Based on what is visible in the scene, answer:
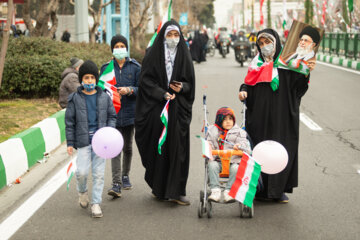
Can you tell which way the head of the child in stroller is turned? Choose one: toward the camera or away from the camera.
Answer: toward the camera

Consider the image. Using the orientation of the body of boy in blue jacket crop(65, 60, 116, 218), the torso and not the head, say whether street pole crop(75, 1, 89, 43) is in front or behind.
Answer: behind

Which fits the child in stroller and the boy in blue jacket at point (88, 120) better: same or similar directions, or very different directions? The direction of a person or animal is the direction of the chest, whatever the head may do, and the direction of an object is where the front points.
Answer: same or similar directions

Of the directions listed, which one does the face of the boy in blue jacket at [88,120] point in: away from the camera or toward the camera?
toward the camera

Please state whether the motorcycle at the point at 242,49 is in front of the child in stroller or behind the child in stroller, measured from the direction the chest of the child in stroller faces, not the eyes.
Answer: behind

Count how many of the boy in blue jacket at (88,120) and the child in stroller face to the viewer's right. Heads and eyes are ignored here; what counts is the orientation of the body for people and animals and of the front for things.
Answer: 0

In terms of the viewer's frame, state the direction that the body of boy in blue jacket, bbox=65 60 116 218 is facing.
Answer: toward the camera
